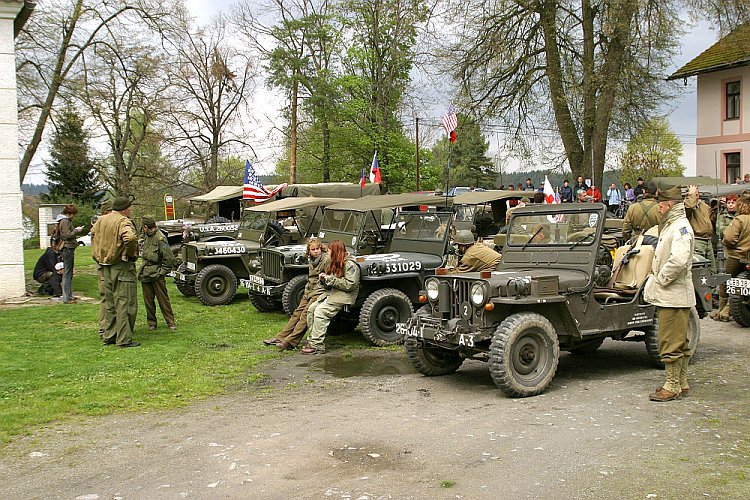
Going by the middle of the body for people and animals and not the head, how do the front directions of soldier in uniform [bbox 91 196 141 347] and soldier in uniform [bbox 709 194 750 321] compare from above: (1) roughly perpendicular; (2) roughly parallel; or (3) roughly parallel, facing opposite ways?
roughly parallel, facing opposite ways

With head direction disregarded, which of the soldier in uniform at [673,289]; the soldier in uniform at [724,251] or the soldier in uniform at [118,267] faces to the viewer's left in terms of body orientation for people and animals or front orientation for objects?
the soldier in uniform at [673,289]

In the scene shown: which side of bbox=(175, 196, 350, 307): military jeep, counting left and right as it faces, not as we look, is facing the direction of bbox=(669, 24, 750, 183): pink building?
back

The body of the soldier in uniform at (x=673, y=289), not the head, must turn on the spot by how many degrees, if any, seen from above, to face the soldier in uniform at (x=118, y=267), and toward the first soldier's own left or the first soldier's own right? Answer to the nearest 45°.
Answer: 0° — they already face them

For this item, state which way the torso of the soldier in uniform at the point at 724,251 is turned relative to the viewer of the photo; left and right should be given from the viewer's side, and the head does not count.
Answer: facing the viewer

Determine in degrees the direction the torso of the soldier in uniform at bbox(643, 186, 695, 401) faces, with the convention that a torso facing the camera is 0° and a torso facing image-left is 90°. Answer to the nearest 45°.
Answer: approximately 90°

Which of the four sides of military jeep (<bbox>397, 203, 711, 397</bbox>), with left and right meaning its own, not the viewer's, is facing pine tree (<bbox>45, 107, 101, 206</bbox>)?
right

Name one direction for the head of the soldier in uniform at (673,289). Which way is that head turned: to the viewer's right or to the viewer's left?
to the viewer's left

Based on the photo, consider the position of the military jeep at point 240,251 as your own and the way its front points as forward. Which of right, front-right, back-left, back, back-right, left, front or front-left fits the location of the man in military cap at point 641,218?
left

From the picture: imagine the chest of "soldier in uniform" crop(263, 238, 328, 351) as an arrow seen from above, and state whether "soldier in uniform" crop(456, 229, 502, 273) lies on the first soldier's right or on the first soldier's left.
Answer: on the first soldier's left

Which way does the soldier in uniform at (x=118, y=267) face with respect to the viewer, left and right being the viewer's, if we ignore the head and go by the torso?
facing away from the viewer and to the right of the viewer

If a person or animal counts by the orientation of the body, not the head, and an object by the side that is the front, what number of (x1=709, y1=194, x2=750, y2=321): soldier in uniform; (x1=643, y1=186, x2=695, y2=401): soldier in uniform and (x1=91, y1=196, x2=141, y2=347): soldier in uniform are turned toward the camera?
1
